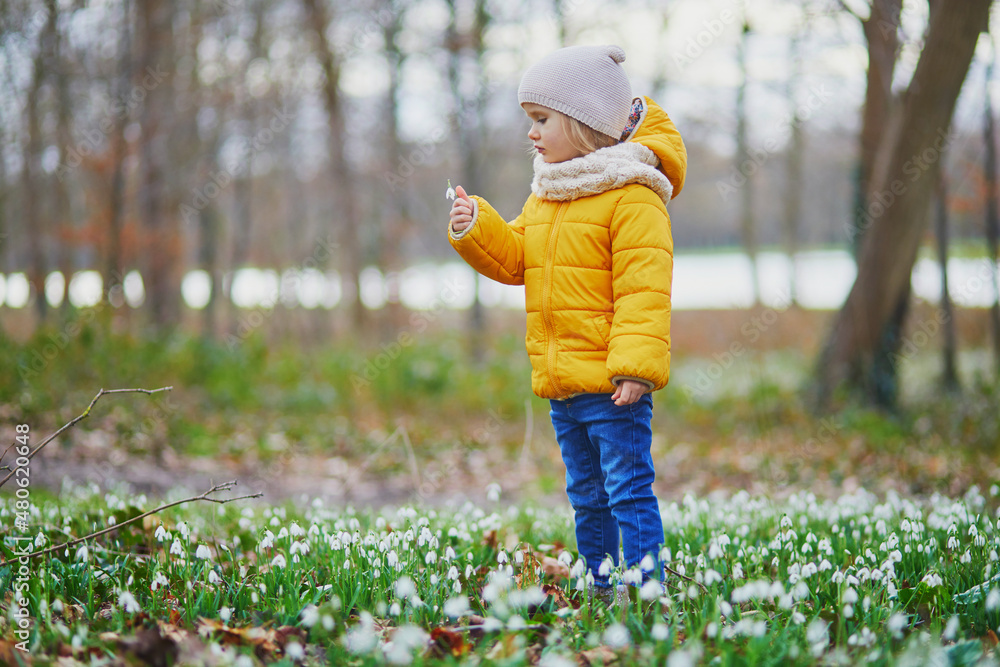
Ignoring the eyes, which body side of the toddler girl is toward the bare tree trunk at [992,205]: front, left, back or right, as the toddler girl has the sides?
back

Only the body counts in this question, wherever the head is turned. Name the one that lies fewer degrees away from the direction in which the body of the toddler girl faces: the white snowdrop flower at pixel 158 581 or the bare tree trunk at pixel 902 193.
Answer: the white snowdrop flower

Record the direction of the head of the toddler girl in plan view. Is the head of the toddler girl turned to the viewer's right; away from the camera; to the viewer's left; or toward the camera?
to the viewer's left

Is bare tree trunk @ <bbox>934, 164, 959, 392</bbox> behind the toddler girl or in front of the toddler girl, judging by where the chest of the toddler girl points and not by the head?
behind

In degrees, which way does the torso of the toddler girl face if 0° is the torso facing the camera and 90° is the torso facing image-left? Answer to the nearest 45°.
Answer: approximately 45°

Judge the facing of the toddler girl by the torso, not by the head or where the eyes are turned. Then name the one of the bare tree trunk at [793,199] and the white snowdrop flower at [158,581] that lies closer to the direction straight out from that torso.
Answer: the white snowdrop flower
